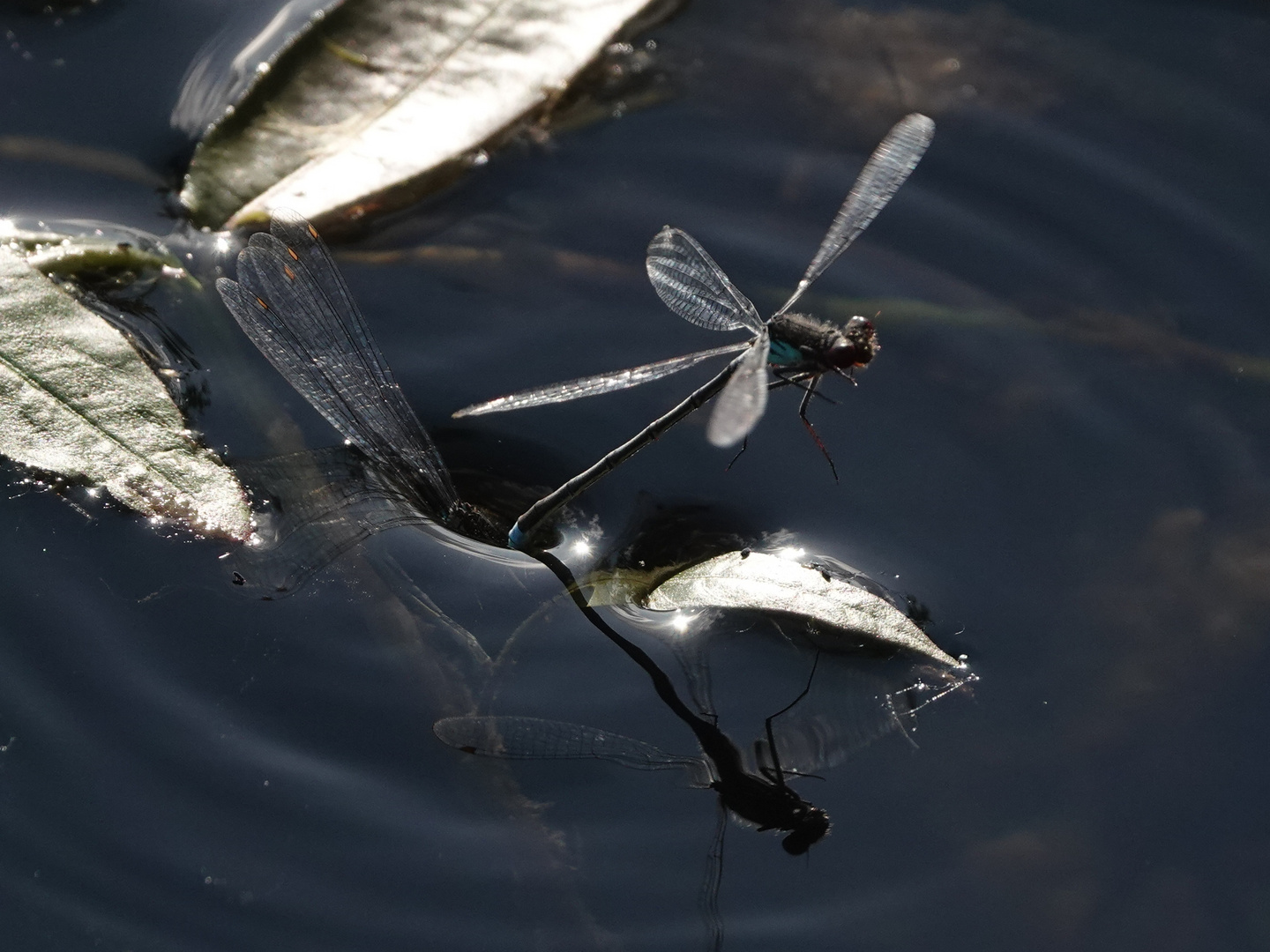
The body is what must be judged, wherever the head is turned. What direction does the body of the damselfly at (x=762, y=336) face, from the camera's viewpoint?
to the viewer's right

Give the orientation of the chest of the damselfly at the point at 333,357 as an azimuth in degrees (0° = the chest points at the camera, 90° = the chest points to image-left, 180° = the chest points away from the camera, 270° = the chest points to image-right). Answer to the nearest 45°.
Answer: approximately 270°

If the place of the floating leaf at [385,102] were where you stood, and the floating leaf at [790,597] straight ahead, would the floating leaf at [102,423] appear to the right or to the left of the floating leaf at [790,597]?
right

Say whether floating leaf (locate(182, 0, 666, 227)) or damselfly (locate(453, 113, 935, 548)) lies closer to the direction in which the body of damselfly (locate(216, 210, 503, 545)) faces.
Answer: the damselfly

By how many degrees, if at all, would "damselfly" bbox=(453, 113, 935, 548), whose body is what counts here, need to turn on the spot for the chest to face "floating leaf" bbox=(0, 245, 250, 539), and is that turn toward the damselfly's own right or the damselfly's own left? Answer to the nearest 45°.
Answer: approximately 180°

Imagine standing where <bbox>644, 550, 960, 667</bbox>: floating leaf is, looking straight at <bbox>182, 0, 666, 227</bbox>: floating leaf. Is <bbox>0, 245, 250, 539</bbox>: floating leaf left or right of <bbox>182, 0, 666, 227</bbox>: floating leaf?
left

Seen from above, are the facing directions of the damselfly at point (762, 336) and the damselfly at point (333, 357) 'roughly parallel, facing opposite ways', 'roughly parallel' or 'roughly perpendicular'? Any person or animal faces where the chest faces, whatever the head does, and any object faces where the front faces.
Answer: roughly parallel

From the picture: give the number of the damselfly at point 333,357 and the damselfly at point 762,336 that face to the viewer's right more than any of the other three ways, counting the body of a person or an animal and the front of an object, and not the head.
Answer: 2
